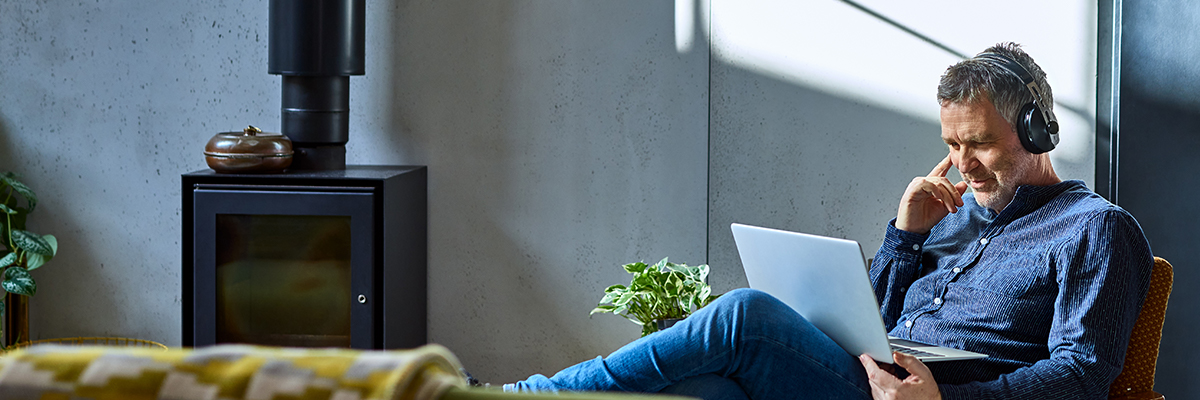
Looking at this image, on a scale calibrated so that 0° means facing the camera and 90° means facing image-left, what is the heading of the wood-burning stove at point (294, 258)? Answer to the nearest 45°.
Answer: approximately 0°

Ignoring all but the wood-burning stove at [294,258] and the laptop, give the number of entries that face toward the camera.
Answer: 1

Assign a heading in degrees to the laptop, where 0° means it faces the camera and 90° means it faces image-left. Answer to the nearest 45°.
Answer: approximately 225°

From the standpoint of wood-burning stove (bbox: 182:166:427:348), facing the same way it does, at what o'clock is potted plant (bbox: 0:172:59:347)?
The potted plant is roughly at 4 o'clock from the wood-burning stove.

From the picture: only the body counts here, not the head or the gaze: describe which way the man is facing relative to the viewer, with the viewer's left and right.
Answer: facing the viewer and to the left of the viewer

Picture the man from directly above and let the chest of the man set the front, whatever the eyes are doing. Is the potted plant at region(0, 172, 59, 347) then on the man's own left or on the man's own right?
on the man's own right

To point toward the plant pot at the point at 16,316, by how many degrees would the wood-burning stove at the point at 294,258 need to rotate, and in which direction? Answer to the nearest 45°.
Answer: approximately 135° to its right

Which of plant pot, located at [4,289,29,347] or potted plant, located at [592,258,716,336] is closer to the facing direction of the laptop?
the potted plant

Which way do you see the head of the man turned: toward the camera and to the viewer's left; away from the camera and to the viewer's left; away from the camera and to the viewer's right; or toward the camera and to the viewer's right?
toward the camera and to the viewer's left

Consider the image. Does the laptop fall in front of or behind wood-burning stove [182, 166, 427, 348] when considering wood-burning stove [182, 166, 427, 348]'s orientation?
in front
